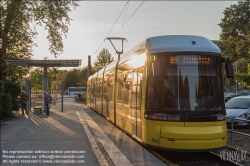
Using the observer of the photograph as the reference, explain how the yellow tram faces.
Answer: facing the viewer and to the right of the viewer

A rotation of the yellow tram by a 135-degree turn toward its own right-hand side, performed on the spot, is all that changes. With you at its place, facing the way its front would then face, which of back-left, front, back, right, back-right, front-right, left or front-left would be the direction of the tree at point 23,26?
front-right

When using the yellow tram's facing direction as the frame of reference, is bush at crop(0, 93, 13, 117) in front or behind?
behind

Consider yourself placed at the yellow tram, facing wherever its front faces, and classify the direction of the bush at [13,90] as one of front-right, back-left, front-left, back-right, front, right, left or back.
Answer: back
